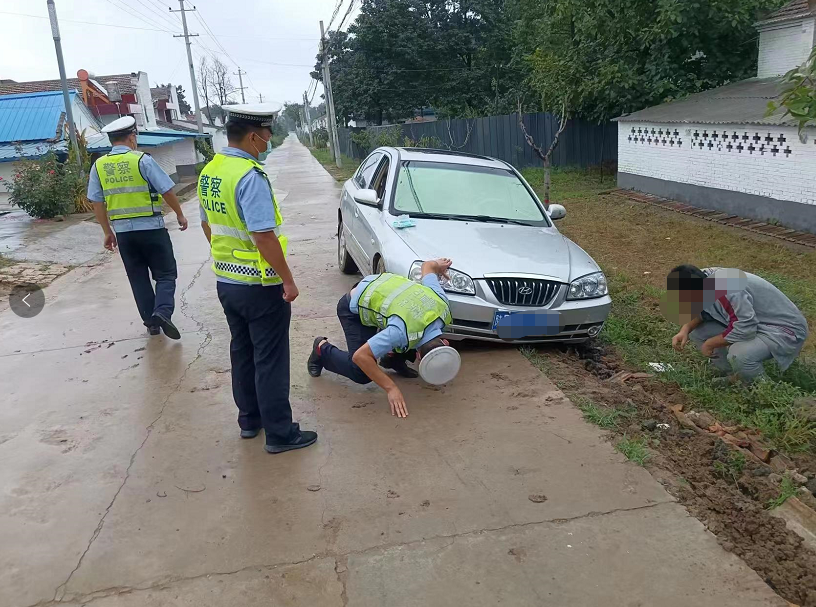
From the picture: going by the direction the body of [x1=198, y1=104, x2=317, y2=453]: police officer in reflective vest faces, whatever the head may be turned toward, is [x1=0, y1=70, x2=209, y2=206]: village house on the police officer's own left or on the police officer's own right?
on the police officer's own left

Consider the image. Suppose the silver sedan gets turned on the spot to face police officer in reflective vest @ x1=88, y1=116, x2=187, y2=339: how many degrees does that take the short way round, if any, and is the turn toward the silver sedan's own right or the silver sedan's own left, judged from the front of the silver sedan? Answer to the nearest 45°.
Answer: approximately 135° to the silver sedan's own right

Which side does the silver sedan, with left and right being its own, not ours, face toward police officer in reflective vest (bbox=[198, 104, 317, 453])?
front

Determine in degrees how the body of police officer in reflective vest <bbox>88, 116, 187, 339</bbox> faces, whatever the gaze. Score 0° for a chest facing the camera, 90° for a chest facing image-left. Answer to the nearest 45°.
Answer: approximately 225°

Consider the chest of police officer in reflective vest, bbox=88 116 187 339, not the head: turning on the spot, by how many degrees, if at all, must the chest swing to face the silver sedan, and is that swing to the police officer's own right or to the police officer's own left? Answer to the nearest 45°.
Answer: approximately 90° to the police officer's own right

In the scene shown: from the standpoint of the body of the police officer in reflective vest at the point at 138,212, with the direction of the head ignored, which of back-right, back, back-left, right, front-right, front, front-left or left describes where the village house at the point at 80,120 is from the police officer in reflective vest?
front-left

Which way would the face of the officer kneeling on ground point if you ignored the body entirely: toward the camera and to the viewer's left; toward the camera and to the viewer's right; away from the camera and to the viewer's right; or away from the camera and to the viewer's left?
away from the camera and to the viewer's right

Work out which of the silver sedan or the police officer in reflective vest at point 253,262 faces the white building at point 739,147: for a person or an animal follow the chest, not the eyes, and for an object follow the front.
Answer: the police officer in reflective vest

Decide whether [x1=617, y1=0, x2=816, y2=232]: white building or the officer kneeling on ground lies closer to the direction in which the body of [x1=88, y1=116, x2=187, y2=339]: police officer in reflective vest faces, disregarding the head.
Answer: the white building

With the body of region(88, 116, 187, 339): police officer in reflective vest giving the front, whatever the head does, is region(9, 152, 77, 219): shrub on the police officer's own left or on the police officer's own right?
on the police officer's own left

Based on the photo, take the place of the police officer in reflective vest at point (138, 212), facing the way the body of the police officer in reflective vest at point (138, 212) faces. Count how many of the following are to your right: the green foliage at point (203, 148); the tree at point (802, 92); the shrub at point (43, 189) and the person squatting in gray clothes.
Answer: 2

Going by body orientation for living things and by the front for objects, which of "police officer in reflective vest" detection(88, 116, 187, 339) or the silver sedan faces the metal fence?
the police officer in reflective vest

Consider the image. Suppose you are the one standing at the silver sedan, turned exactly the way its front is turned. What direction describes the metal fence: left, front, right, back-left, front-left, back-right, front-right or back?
back-left

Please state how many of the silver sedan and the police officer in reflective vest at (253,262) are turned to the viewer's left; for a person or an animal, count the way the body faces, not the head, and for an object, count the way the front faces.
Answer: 0

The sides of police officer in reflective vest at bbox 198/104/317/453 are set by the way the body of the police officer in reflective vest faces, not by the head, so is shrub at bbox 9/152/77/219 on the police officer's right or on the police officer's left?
on the police officer's left

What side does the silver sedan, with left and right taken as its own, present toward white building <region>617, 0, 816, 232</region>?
left

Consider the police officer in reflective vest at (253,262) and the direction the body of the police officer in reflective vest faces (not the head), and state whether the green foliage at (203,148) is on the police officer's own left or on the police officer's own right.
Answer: on the police officer's own left

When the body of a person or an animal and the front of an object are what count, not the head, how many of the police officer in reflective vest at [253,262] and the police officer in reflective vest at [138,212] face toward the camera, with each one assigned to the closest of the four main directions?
0
